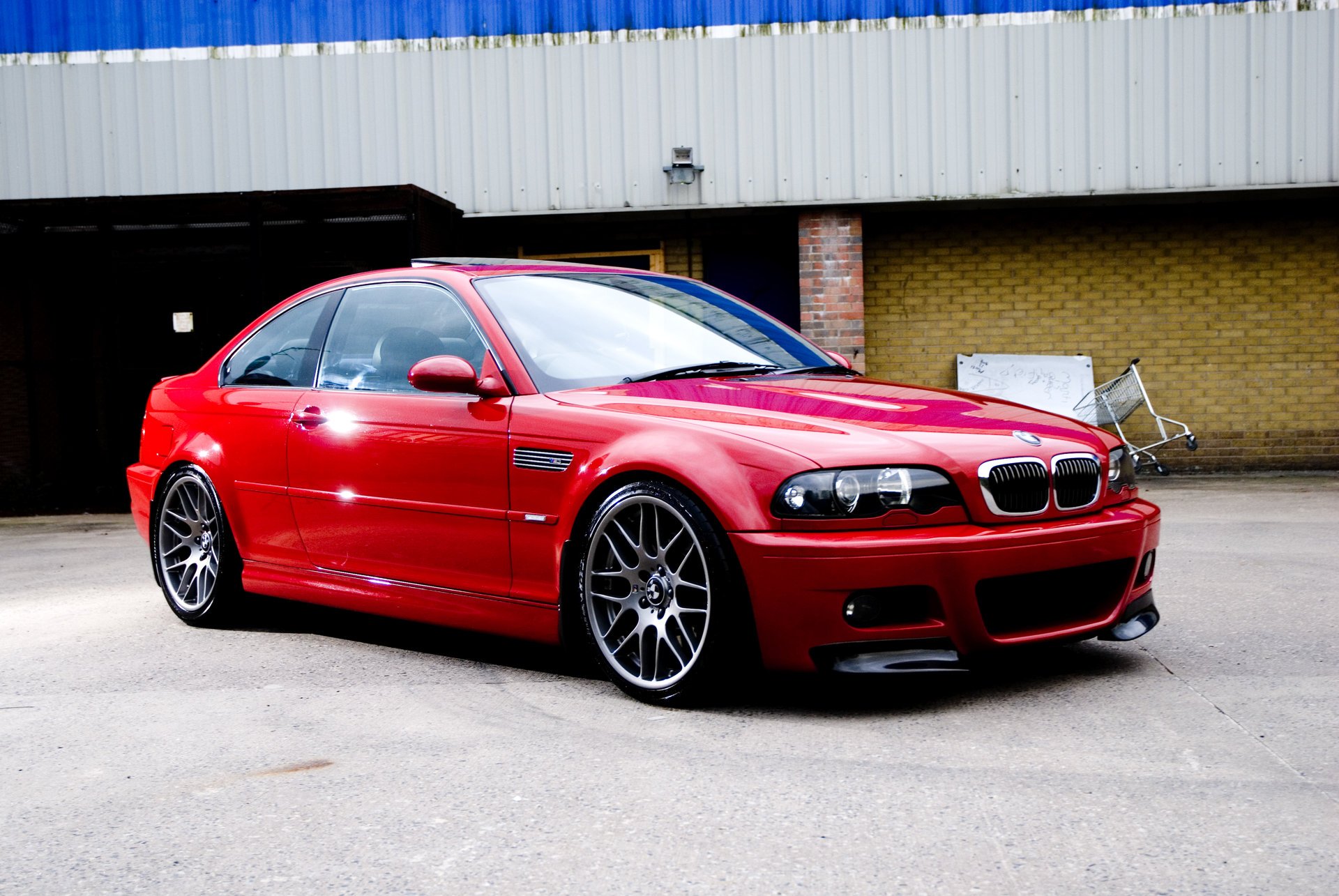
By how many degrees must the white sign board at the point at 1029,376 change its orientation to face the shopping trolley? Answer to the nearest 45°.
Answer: approximately 45° to its left

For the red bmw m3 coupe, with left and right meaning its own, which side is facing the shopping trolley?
left

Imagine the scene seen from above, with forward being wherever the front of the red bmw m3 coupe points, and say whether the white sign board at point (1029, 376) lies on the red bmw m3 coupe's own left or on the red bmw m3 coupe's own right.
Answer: on the red bmw m3 coupe's own left

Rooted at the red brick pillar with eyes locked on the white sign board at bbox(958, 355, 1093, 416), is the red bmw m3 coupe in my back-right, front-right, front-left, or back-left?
back-right

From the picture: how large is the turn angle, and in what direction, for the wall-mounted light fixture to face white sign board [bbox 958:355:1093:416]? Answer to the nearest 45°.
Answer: approximately 90° to its left

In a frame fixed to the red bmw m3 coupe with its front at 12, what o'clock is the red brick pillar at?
The red brick pillar is roughly at 8 o'clock from the red bmw m3 coupe.

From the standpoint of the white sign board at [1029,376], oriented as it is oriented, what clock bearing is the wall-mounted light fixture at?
The wall-mounted light fixture is roughly at 2 o'clock from the white sign board.

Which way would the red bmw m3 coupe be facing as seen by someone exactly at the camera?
facing the viewer and to the right of the viewer

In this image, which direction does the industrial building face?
toward the camera

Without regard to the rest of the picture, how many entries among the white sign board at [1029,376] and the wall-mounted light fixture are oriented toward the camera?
2

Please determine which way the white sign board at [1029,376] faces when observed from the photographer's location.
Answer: facing the viewer

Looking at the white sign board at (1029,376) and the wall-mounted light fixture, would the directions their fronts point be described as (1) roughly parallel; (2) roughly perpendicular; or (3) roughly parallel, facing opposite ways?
roughly parallel

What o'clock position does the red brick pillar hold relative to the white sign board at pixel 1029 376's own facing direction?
The red brick pillar is roughly at 2 o'clock from the white sign board.

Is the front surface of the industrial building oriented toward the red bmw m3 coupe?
yes
